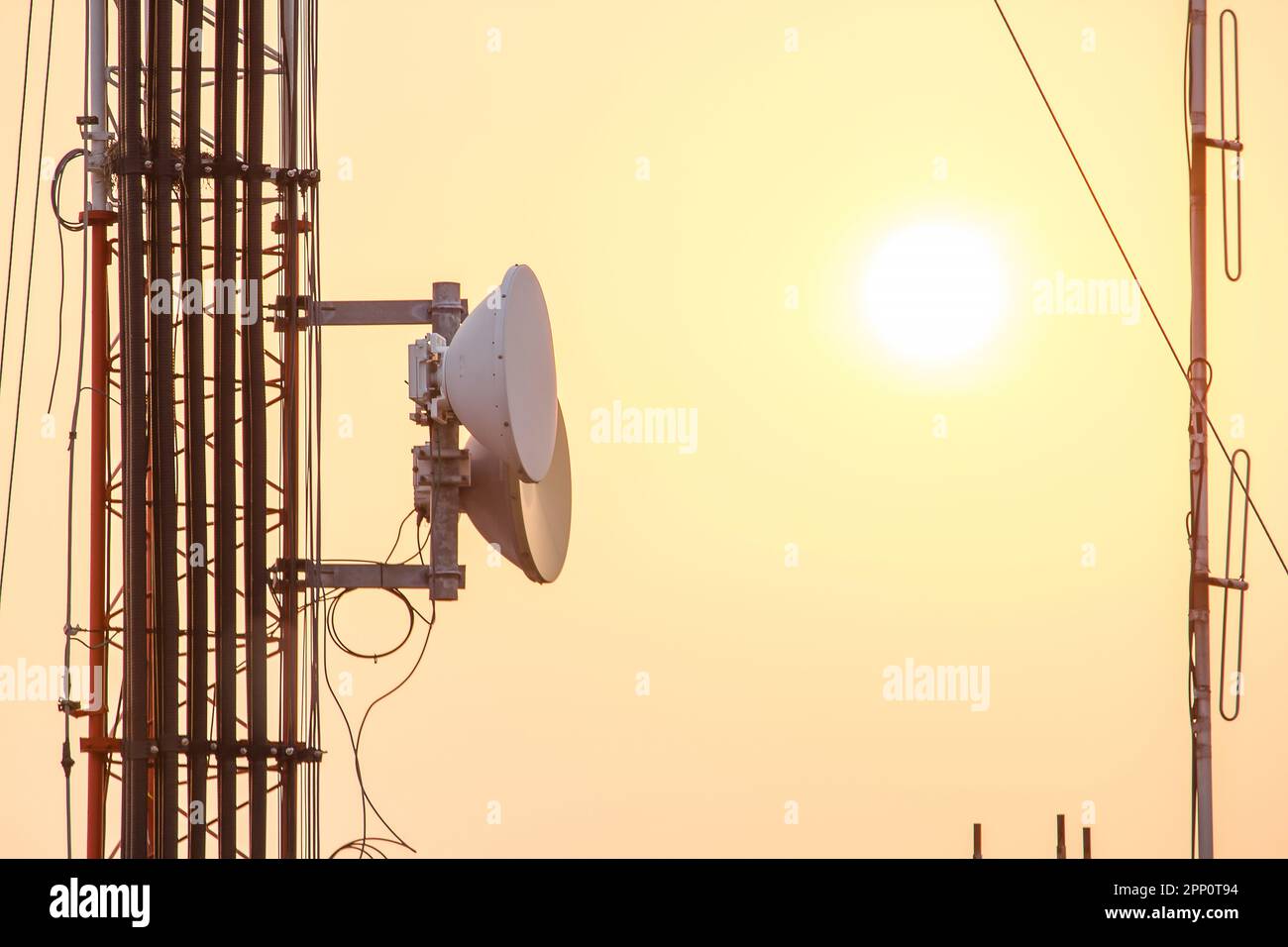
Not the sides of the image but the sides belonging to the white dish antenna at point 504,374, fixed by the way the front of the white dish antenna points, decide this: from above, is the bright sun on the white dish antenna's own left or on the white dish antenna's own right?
on the white dish antenna's own left

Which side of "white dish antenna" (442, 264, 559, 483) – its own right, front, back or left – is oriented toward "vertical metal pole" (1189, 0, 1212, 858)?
front

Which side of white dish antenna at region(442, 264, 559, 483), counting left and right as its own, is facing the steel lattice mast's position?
back

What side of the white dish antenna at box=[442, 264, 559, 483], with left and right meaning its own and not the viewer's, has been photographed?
right
